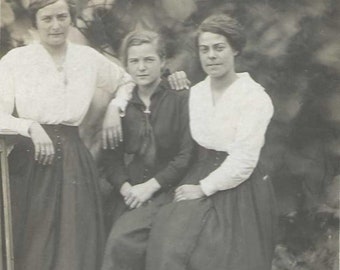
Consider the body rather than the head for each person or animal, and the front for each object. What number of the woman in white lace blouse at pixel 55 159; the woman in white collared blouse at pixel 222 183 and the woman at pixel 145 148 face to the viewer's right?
0

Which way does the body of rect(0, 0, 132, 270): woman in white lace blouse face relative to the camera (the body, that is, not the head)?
toward the camera

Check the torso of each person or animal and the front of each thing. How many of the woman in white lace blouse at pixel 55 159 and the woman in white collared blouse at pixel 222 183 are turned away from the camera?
0

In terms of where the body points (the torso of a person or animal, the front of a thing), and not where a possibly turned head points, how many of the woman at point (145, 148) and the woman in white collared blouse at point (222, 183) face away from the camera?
0

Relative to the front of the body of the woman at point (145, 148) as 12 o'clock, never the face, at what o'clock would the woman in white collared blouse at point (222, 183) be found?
The woman in white collared blouse is roughly at 8 o'clock from the woman.

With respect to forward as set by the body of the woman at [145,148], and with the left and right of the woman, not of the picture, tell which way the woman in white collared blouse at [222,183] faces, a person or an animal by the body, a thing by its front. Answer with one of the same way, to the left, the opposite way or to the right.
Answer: the same way

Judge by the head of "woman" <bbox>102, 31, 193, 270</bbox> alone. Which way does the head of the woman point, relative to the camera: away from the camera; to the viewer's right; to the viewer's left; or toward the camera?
toward the camera

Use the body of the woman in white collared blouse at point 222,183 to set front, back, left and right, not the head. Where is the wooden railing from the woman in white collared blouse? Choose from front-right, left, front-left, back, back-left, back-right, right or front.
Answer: front-right

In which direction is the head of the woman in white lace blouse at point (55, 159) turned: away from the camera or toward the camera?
toward the camera

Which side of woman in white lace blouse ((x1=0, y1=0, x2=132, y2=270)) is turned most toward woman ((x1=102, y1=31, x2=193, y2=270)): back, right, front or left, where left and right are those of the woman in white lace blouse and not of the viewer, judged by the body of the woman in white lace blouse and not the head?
left

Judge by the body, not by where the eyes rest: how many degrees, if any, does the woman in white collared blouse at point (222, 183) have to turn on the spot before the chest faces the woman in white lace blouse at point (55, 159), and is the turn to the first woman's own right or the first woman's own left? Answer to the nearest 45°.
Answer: approximately 45° to the first woman's own right
